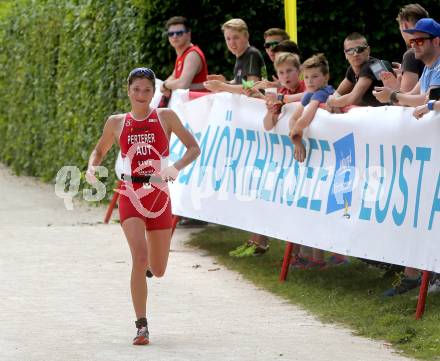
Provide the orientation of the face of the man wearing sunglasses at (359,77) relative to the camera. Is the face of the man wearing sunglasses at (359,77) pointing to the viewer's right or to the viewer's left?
to the viewer's left

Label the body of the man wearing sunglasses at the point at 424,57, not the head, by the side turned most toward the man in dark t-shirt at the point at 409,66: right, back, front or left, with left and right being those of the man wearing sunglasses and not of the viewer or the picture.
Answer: right

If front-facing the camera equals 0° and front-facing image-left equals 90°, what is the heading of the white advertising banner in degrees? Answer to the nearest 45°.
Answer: approximately 45°

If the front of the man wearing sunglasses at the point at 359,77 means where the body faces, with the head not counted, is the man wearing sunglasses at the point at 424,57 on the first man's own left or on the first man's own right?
on the first man's own left

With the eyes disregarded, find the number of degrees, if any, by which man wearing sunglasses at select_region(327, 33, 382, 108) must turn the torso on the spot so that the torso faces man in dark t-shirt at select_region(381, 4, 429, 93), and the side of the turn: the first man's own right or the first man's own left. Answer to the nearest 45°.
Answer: approximately 90° to the first man's own left

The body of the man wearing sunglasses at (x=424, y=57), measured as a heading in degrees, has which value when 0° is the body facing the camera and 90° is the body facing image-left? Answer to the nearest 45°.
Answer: approximately 90°

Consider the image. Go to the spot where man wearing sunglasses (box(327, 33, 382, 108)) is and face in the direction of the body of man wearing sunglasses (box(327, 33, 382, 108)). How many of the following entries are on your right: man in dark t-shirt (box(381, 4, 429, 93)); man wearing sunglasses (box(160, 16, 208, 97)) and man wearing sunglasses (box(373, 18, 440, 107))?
1

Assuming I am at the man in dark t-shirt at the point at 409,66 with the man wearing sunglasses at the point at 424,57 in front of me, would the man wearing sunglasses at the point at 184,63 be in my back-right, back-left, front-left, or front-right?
back-right

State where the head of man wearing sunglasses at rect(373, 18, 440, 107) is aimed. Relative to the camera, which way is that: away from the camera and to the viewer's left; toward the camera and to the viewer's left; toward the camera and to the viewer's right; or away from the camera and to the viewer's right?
toward the camera and to the viewer's left
